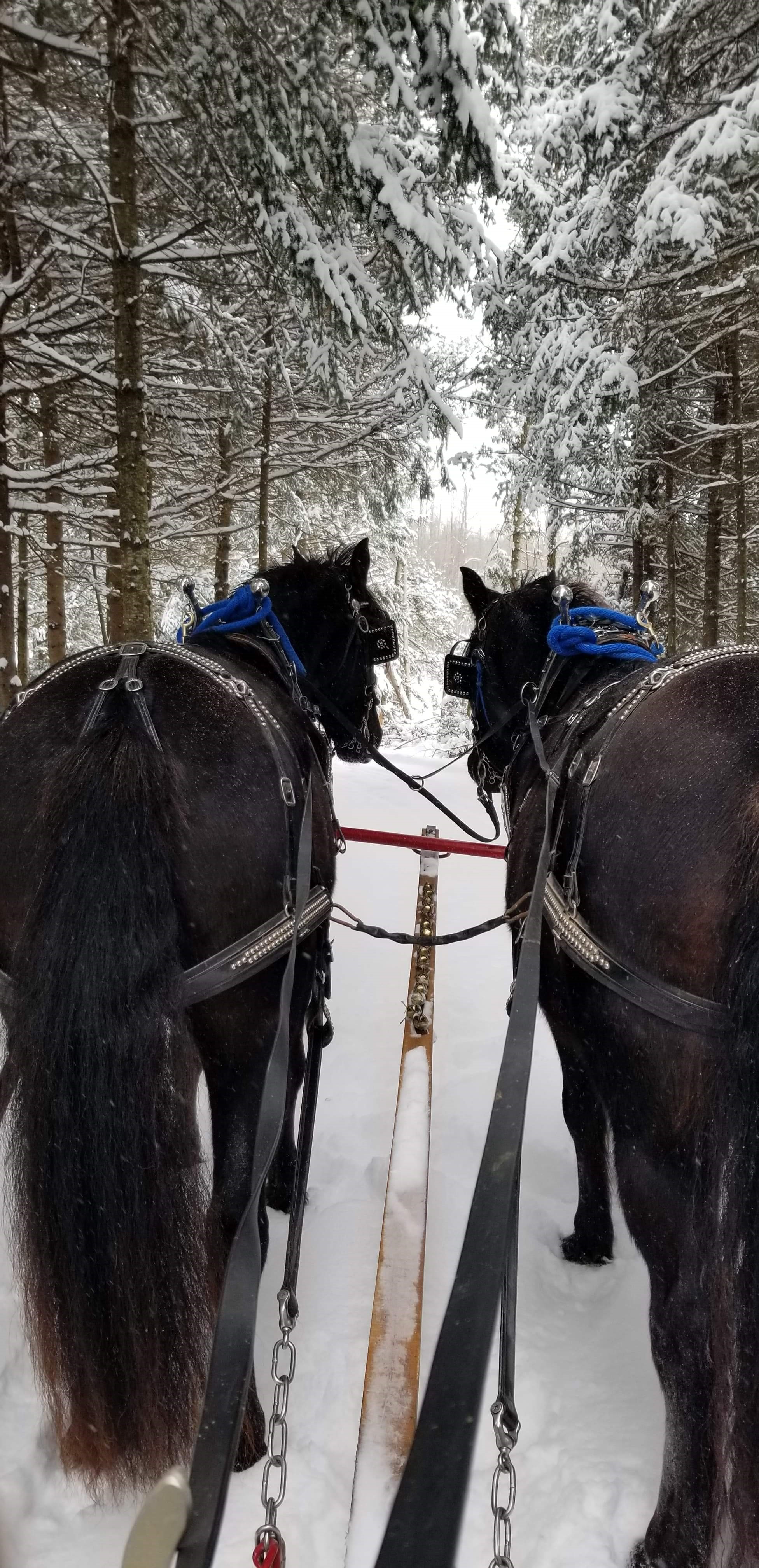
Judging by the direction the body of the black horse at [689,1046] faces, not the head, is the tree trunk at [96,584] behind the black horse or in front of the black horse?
in front

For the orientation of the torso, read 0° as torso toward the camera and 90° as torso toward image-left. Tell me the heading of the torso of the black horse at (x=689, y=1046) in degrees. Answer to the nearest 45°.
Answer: approximately 135°

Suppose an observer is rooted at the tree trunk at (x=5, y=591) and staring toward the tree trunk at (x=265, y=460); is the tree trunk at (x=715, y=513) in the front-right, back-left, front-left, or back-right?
front-right

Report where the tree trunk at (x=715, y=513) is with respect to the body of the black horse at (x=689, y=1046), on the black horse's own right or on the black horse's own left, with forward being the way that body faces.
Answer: on the black horse's own right

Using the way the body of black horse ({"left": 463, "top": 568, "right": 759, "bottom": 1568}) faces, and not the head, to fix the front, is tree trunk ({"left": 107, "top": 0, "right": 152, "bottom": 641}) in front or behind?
in front

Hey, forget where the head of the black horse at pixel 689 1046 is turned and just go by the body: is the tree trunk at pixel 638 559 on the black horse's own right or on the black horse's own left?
on the black horse's own right
